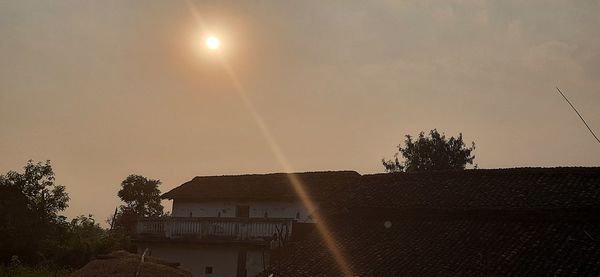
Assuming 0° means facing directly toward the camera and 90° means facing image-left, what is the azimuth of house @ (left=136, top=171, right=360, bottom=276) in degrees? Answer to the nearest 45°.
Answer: approximately 0°

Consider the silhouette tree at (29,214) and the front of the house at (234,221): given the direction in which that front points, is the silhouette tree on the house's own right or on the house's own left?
on the house's own right
